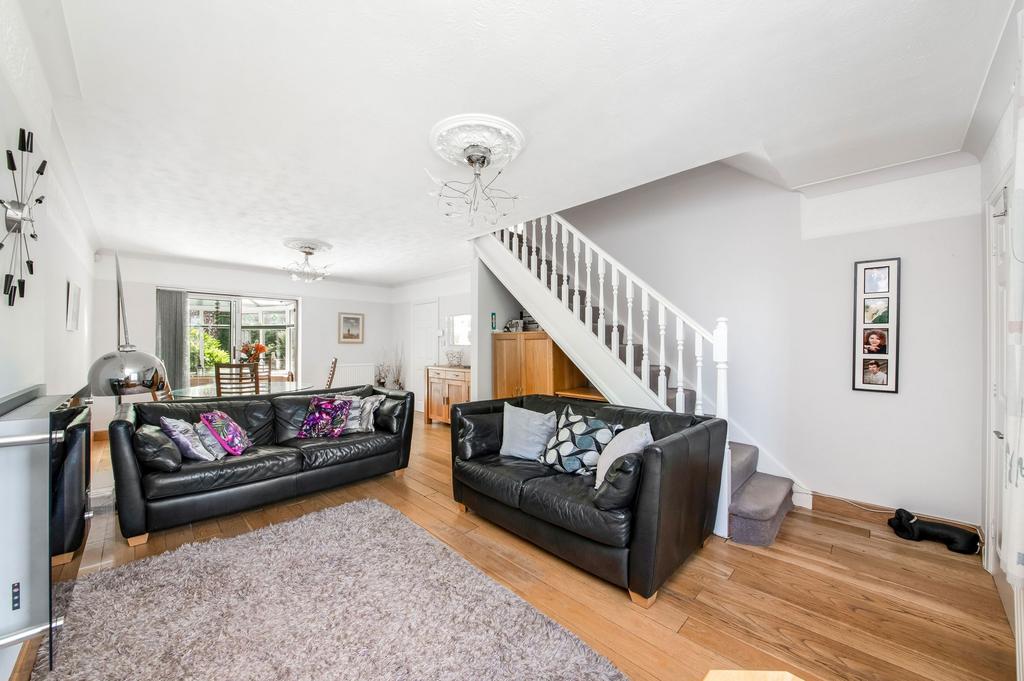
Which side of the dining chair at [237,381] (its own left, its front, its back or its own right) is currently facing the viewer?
back

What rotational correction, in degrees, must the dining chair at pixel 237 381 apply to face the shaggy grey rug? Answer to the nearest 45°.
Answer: approximately 180°

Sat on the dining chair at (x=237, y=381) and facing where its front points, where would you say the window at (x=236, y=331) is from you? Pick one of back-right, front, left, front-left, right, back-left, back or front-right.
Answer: front

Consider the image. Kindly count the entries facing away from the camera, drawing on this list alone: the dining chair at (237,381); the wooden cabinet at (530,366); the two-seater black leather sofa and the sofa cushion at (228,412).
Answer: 1

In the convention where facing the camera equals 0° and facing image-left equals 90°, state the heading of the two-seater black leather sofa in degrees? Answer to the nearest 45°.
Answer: approximately 45°

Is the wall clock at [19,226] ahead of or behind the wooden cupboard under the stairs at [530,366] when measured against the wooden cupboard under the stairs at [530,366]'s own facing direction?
ahead

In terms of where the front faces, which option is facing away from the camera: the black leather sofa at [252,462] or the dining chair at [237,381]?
the dining chair

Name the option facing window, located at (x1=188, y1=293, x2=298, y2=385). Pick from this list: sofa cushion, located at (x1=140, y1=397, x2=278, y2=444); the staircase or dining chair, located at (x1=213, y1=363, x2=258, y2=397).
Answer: the dining chair

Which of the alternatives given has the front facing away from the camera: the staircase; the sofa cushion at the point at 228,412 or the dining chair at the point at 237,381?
the dining chair

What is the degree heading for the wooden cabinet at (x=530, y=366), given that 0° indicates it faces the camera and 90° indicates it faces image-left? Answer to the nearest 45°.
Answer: approximately 0°

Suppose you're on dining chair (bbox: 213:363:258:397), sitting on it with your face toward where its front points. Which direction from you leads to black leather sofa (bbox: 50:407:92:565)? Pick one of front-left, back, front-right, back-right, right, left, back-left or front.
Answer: back
